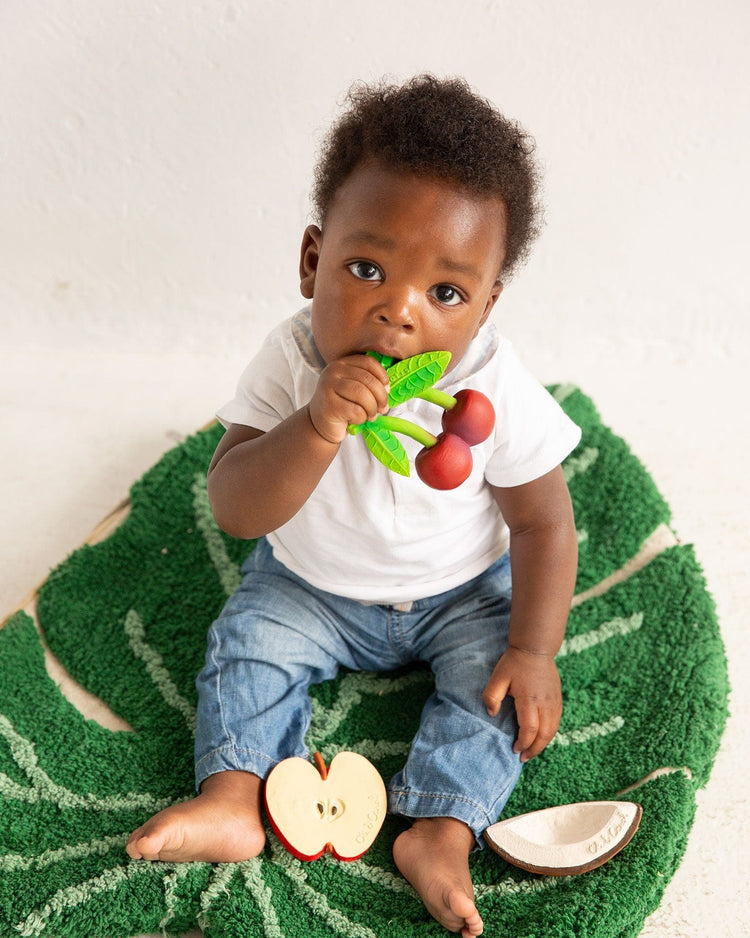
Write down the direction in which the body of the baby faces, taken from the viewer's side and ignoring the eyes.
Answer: toward the camera

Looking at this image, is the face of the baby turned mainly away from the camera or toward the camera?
toward the camera
